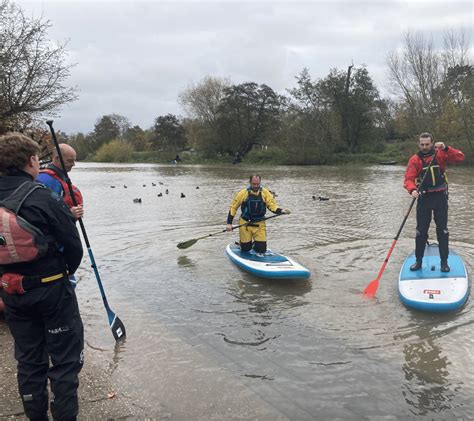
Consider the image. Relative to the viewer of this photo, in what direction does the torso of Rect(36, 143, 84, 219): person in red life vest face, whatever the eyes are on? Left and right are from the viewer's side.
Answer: facing to the right of the viewer

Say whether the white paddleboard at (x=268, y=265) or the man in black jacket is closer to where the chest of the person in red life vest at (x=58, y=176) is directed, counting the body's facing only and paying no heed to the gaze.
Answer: the white paddleboard

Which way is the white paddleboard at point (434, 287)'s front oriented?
toward the camera

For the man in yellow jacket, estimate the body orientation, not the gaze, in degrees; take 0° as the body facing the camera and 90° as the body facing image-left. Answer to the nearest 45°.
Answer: approximately 0°

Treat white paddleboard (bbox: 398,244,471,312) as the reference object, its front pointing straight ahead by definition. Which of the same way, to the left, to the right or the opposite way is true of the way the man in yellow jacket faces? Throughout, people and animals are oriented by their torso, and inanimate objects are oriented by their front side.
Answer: the same way

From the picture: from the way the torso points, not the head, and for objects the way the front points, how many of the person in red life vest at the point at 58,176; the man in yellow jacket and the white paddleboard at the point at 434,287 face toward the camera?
2

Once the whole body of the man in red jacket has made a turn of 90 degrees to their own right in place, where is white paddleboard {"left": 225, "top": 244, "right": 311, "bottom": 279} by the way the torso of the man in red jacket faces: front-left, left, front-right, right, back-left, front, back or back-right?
front

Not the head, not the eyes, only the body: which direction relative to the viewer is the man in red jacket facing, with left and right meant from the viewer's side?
facing the viewer

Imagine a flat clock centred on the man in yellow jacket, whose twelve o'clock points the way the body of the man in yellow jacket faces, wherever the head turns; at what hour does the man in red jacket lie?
The man in red jacket is roughly at 10 o'clock from the man in yellow jacket.

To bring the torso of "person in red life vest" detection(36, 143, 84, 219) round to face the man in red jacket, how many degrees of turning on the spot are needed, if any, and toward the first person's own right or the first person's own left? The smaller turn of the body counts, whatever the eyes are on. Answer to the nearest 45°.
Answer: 0° — they already face them

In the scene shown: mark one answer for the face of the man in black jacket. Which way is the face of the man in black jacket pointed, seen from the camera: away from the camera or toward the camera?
away from the camera

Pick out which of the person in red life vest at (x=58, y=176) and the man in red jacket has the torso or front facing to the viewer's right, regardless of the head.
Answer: the person in red life vest

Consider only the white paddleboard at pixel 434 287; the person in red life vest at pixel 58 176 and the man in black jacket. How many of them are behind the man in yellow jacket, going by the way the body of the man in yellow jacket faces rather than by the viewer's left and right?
0
